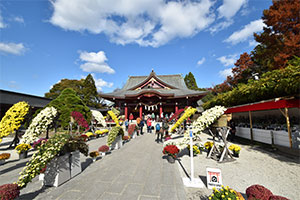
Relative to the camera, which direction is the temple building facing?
toward the camera

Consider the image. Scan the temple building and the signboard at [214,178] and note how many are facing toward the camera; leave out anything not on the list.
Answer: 2

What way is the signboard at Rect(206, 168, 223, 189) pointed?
toward the camera

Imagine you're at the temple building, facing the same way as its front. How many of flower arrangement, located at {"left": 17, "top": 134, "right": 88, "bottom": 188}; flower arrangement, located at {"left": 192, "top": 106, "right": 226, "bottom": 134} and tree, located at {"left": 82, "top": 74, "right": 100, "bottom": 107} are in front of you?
2

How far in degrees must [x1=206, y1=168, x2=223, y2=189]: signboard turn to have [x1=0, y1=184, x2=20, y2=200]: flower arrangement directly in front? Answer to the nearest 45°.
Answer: approximately 45° to its right

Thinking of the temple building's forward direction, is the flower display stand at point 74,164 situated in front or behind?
in front

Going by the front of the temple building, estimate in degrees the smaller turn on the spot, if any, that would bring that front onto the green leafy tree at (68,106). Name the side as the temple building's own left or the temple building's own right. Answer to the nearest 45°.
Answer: approximately 45° to the temple building's own right

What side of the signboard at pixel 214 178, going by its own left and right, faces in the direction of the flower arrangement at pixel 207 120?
back

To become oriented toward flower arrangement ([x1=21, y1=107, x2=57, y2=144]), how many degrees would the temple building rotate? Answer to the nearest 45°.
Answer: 0° — it already faces it

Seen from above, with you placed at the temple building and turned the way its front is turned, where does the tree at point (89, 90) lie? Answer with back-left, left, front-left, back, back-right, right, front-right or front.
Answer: back-right

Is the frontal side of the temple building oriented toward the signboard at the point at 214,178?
yes

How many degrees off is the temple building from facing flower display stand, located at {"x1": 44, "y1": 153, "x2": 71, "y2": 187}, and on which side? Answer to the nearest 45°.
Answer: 0° — it already faces it

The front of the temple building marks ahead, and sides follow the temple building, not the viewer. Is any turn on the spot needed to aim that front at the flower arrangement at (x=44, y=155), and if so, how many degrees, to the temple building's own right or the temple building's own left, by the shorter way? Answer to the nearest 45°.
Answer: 0° — it already faces it
